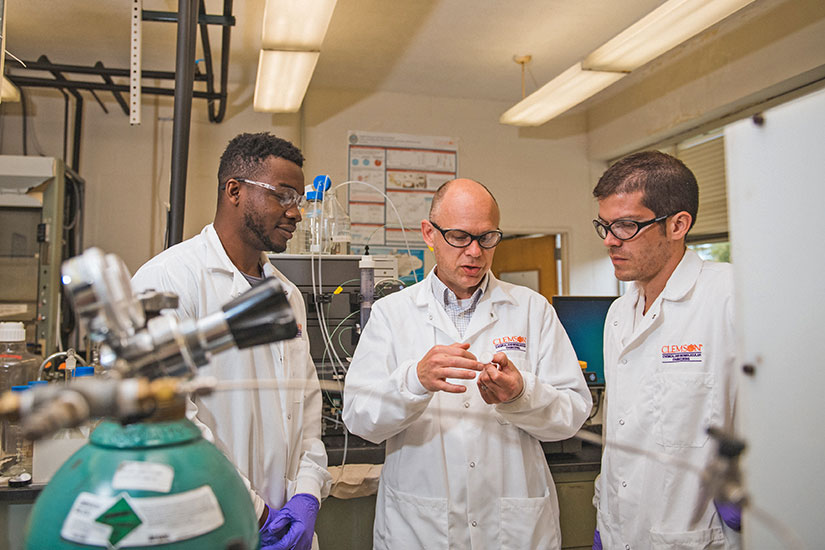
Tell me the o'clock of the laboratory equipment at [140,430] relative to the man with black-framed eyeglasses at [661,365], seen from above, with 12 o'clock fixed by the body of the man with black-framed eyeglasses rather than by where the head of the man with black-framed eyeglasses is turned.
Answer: The laboratory equipment is roughly at 11 o'clock from the man with black-framed eyeglasses.

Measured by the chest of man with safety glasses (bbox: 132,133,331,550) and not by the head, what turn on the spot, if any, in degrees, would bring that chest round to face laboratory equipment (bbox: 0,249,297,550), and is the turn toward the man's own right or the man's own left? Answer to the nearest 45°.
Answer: approximately 45° to the man's own right

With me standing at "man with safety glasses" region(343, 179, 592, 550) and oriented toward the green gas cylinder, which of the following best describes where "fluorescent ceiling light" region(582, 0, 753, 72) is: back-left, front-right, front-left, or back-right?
back-left

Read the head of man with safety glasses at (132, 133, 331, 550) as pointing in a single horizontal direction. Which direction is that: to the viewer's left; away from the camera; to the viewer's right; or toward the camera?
to the viewer's right

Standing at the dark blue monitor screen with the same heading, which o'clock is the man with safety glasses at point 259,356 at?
The man with safety glasses is roughly at 1 o'clock from the dark blue monitor screen.

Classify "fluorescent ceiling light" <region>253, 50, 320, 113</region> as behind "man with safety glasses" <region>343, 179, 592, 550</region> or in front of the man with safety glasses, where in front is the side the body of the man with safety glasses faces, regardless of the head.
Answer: behind

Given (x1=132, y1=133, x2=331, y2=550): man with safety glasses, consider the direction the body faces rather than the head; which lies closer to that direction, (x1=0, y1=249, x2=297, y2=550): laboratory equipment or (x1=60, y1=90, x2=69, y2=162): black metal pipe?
the laboratory equipment

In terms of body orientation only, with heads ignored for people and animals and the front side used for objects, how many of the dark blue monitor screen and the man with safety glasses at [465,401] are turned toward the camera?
2

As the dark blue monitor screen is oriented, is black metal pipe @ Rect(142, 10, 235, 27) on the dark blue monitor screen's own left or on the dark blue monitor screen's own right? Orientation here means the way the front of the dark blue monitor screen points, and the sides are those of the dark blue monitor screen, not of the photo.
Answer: on the dark blue monitor screen's own right

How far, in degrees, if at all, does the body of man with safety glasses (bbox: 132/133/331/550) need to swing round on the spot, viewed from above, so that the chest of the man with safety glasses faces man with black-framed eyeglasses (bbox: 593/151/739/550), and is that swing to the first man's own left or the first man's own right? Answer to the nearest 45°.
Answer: approximately 45° to the first man's own left
